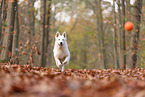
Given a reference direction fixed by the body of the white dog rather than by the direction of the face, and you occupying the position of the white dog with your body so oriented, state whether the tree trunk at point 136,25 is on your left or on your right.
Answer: on your left

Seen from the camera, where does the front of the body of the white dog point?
toward the camera

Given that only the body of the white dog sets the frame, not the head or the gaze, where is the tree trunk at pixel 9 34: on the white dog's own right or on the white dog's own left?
on the white dog's own right
